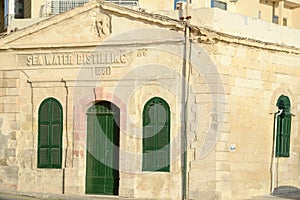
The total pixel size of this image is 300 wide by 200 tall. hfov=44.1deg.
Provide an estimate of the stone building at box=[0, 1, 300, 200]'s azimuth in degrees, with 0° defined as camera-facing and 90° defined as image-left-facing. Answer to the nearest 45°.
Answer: approximately 45°
